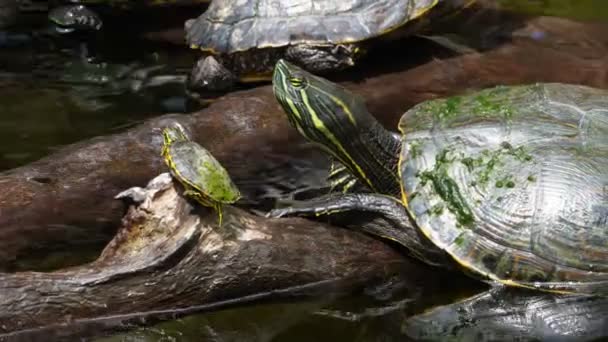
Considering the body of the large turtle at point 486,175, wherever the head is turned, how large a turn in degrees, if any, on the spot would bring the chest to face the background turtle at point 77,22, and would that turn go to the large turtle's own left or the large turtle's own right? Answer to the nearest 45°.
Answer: approximately 45° to the large turtle's own right

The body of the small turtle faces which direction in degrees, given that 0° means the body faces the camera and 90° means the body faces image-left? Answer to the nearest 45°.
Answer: approximately 135°

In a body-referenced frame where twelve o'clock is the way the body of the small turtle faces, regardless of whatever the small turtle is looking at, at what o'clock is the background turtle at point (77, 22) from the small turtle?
The background turtle is roughly at 1 o'clock from the small turtle.

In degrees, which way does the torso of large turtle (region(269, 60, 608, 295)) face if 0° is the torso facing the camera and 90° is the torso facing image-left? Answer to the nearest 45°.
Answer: approximately 90°

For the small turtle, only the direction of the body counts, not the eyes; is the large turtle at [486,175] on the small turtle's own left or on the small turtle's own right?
on the small turtle's own right

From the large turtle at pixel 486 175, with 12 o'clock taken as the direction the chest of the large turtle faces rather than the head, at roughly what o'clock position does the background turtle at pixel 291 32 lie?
The background turtle is roughly at 2 o'clock from the large turtle.

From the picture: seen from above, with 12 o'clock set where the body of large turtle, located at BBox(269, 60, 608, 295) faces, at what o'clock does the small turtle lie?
The small turtle is roughly at 11 o'clock from the large turtle.

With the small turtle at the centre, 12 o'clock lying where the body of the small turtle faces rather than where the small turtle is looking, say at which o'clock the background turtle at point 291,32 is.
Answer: The background turtle is roughly at 2 o'clock from the small turtle.
